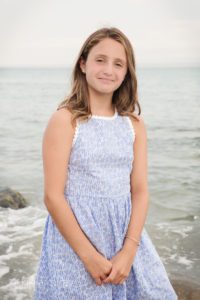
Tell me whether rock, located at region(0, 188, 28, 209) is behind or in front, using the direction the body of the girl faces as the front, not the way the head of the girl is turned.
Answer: behind

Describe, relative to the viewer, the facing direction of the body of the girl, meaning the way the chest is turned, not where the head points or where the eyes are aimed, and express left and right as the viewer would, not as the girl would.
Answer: facing the viewer and to the right of the viewer
